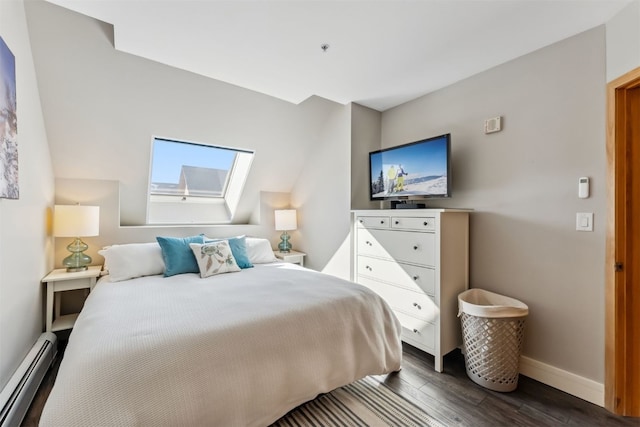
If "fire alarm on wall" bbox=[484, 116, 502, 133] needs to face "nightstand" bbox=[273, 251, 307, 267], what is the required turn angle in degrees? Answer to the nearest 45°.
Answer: approximately 45° to its right

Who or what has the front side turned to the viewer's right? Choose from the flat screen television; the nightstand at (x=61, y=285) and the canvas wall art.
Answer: the canvas wall art

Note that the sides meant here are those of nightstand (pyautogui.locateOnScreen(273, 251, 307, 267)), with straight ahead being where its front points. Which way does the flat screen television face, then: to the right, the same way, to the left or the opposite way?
to the right

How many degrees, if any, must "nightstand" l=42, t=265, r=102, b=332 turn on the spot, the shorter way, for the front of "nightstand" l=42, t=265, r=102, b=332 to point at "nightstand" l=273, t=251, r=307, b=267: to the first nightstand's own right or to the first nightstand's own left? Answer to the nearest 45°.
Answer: approximately 90° to the first nightstand's own left

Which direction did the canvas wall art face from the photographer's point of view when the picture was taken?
facing to the right of the viewer

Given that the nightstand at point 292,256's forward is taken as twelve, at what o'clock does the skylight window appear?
The skylight window is roughly at 3 o'clock from the nightstand.

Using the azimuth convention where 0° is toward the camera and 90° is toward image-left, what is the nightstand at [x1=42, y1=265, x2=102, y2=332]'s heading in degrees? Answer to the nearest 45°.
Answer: approximately 0°

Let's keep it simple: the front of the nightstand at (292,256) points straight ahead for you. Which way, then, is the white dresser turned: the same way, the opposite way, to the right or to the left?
to the right

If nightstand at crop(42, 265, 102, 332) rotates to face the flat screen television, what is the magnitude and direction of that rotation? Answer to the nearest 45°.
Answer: approximately 45° to its left
